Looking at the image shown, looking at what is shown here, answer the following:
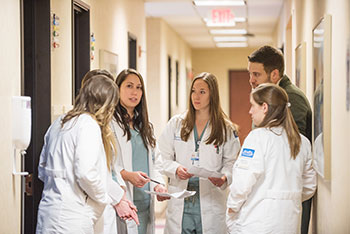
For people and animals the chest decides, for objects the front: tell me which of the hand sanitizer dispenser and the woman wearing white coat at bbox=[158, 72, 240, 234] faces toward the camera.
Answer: the woman wearing white coat

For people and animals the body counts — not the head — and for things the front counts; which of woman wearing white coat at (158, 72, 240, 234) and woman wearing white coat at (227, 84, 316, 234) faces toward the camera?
woman wearing white coat at (158, 72, 240, 234)

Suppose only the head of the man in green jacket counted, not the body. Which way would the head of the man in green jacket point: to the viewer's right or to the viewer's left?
to the viewer's left

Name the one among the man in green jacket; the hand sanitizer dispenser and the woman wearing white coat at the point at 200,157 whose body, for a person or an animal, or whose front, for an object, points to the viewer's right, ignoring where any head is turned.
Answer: the hand sanitizer dispenser

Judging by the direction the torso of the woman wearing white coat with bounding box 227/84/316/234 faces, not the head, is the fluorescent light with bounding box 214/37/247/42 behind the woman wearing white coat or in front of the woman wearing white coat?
in front

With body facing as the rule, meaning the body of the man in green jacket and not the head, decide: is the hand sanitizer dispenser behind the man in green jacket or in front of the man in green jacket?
in front

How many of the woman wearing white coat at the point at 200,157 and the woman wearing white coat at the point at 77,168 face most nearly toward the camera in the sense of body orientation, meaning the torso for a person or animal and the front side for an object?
1

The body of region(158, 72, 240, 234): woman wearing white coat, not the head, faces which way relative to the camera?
toward the camera

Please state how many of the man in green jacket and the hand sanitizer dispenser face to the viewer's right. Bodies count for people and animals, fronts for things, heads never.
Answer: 1

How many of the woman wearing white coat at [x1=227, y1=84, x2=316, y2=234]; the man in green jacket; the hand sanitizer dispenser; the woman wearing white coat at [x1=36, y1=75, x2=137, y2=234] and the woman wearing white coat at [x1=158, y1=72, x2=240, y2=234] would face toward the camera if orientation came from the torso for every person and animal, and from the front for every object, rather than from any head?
1

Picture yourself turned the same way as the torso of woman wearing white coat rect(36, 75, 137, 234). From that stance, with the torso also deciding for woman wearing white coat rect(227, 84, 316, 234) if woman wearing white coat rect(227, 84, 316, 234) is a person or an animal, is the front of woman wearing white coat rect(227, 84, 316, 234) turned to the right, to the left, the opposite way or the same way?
to the left

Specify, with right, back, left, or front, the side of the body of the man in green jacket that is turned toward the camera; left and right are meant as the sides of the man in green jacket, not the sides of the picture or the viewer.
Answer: left

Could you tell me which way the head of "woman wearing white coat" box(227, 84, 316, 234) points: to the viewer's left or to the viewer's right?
to the viewer's left

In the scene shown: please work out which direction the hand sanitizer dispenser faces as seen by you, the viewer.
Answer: facing to the right of the viewer

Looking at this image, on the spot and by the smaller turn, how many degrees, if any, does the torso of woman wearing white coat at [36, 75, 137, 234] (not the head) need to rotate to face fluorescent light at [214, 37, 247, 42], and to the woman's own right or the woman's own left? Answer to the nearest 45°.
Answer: approximately 45° to the woman's own left

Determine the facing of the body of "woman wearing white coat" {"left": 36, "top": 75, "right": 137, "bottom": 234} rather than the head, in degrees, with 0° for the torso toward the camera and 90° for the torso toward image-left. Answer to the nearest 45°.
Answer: approximately 225°

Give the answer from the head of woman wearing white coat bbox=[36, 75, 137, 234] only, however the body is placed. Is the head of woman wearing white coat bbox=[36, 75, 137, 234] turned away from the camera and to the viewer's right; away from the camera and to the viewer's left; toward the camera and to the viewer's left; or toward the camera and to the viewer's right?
away from the camera and to the viewer's right
